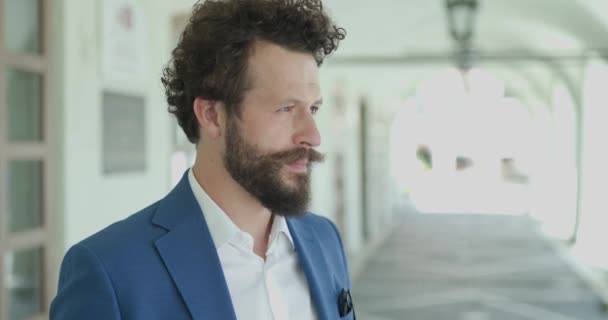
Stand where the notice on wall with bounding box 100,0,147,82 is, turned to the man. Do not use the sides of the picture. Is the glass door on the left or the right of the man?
right

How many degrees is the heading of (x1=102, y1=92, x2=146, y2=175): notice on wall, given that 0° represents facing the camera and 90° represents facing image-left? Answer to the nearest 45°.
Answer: approximately 315°

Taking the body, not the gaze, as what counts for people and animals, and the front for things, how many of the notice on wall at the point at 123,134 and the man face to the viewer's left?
0

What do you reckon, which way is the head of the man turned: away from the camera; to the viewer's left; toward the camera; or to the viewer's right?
to the viewer's right

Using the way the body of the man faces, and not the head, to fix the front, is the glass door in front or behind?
behind
